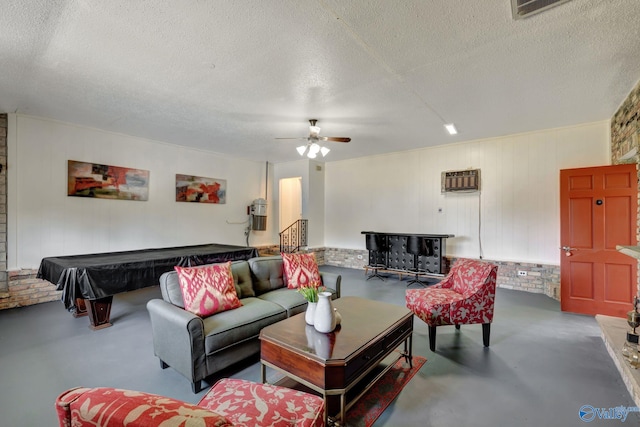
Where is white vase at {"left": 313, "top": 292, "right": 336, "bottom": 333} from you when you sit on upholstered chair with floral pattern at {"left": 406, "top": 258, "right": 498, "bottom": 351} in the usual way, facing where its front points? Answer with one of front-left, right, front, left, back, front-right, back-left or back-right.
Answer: front

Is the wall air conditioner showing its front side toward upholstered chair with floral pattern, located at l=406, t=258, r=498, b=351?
yes

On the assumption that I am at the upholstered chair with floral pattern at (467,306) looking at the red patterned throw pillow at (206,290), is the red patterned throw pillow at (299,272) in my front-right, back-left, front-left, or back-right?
front-right

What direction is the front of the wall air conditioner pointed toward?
toward the camera

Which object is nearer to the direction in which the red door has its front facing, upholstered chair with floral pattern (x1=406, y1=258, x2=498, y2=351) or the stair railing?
the upholstered chair with floral pattern

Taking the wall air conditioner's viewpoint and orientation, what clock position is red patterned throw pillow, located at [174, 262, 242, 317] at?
The red patterned throw pillow is roughly at 1 o'clock from the wall air conditioner.

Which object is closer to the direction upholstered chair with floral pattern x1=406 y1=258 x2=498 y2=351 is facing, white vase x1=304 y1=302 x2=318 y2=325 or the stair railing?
the white vase

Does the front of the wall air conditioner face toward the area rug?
yes

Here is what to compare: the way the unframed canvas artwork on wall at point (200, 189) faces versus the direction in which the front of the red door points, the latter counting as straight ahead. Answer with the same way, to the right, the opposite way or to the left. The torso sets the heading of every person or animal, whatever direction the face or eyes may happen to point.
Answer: to the left

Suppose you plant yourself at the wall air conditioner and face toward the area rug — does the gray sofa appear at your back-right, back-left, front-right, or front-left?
front-right

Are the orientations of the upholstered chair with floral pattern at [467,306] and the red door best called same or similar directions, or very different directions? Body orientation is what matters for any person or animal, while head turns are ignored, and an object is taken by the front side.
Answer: same or similar directions

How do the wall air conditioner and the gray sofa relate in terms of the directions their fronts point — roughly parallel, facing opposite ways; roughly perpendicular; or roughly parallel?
roughly perpendicular

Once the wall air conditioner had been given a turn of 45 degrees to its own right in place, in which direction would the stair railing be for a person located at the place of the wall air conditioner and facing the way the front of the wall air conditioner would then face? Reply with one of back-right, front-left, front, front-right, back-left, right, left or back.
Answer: front-right

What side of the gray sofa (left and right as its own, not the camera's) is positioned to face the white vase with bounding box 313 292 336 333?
front

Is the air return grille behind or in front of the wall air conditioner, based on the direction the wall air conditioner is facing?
in front
